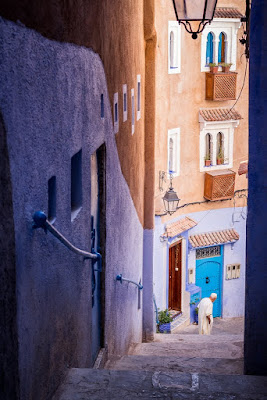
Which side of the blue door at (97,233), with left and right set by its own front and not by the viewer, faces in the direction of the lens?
right

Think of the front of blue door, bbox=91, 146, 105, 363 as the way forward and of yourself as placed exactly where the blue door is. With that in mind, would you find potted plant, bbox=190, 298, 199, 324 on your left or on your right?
on your left

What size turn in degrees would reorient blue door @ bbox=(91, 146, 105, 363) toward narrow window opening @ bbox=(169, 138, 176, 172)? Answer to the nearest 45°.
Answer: approximately 90° to its left

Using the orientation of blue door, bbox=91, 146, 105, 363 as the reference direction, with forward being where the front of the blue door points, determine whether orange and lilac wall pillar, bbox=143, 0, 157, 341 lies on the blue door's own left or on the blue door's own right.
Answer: on the blue door's own left
